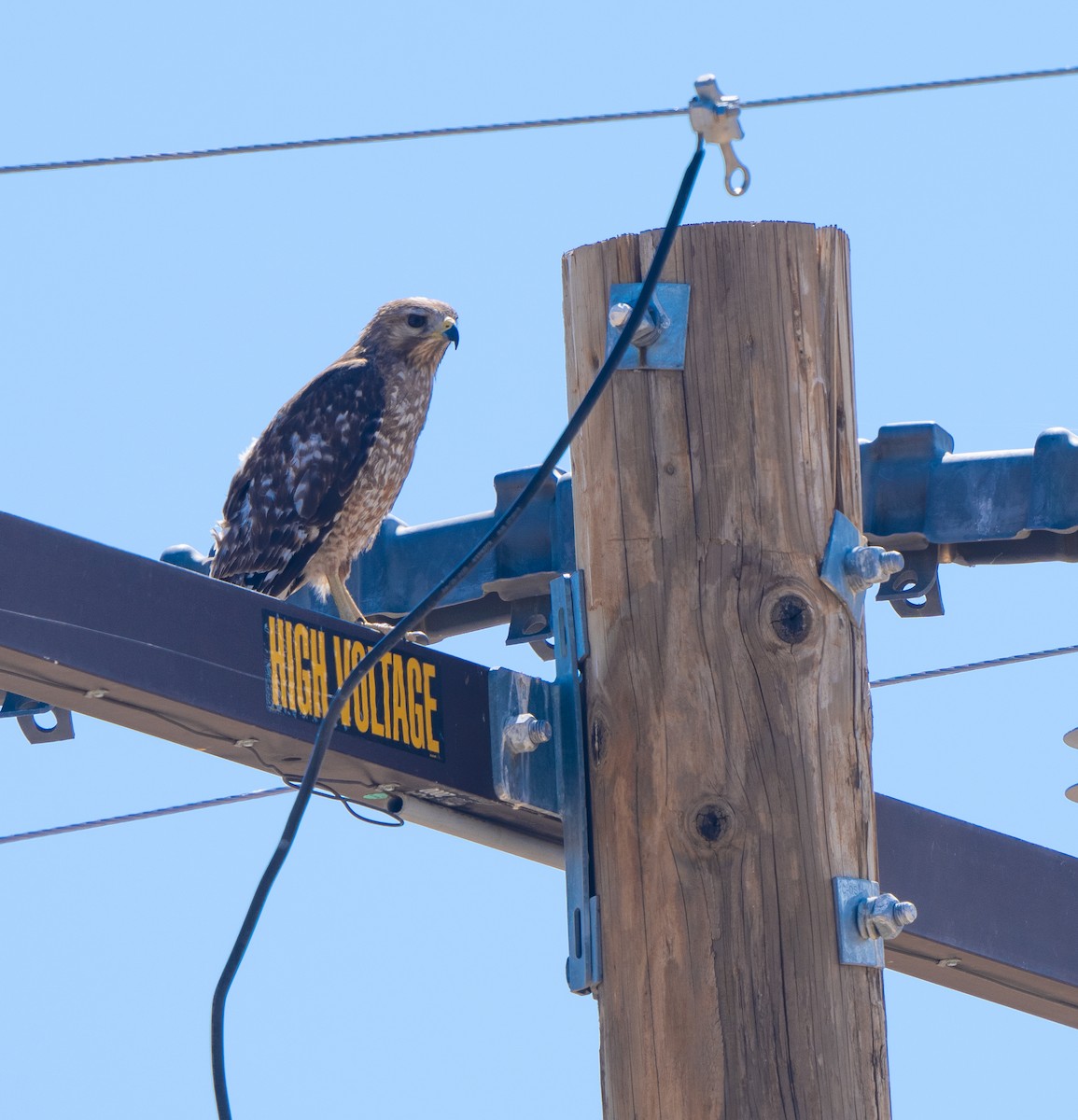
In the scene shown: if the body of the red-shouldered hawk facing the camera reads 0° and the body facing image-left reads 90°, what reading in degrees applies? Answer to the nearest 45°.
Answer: approximately 270°

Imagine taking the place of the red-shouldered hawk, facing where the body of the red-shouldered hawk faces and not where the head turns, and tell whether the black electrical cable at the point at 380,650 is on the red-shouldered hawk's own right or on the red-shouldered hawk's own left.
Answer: on the red-shouldered hawk's own right
